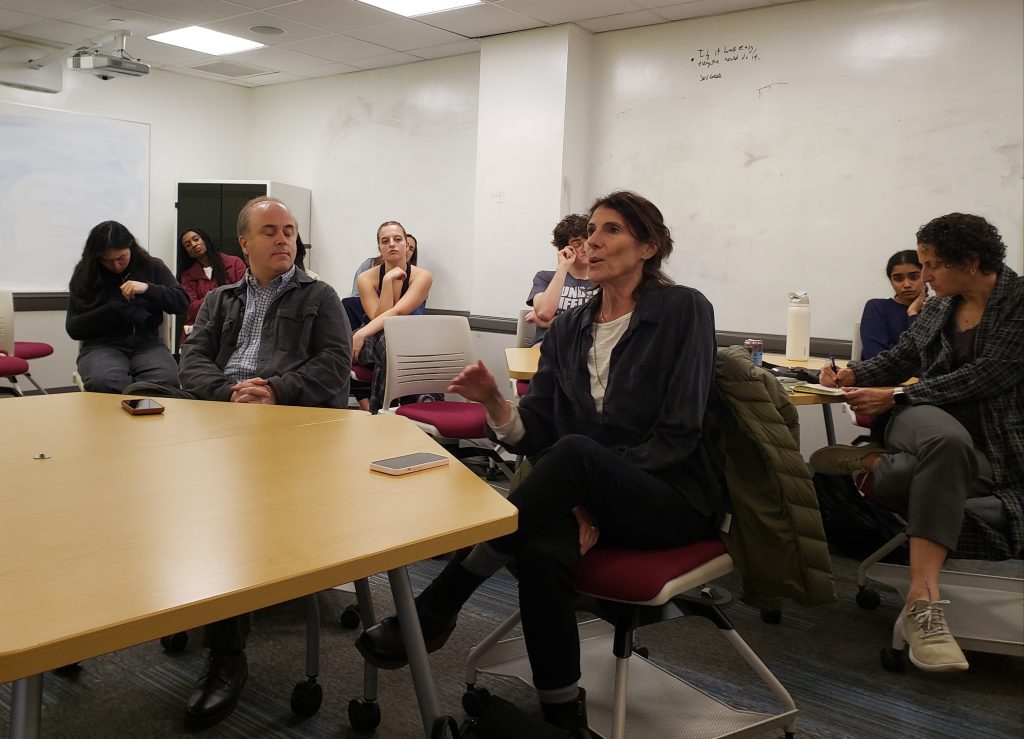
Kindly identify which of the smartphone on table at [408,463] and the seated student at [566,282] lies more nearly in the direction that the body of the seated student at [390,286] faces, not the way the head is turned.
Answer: the smartphone on table

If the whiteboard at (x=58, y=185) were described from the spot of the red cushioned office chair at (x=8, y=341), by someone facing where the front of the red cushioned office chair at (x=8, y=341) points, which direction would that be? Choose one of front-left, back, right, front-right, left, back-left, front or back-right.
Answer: left

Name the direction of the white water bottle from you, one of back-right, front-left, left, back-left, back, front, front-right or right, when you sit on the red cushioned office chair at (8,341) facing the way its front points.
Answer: front-right

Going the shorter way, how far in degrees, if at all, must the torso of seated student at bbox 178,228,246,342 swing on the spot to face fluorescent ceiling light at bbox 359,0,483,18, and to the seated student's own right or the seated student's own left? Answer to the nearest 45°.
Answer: approximately 45° to the seated student's own left

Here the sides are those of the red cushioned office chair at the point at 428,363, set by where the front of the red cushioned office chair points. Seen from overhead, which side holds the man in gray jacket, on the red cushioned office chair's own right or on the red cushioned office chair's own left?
on the red cushioned office chair's own right

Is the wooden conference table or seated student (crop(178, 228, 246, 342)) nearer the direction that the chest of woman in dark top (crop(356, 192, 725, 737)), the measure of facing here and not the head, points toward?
the wooden conference table

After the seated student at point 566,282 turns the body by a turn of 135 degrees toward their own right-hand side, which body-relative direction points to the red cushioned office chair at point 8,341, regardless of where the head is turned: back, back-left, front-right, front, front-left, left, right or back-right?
front

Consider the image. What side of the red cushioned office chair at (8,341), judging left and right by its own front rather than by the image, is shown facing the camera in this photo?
right

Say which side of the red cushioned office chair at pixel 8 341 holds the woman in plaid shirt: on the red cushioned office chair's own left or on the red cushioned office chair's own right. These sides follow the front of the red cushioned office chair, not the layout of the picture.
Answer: on the red cushioned office chair's own right

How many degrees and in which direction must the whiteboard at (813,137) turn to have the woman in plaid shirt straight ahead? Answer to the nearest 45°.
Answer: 0° — it already faces them

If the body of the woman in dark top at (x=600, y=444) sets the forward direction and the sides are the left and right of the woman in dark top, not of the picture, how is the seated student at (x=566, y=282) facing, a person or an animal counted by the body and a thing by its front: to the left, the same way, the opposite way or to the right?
to the left

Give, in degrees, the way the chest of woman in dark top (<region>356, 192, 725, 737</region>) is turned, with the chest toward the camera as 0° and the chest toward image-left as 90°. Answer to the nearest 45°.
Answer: approximately 45°

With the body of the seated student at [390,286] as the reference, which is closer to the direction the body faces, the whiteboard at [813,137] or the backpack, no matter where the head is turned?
the backpack

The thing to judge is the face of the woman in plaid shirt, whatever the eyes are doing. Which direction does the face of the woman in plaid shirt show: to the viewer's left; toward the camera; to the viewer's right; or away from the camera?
to the viewer's left

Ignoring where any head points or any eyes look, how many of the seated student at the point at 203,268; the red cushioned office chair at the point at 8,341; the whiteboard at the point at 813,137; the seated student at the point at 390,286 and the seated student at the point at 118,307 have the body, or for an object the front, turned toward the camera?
4
